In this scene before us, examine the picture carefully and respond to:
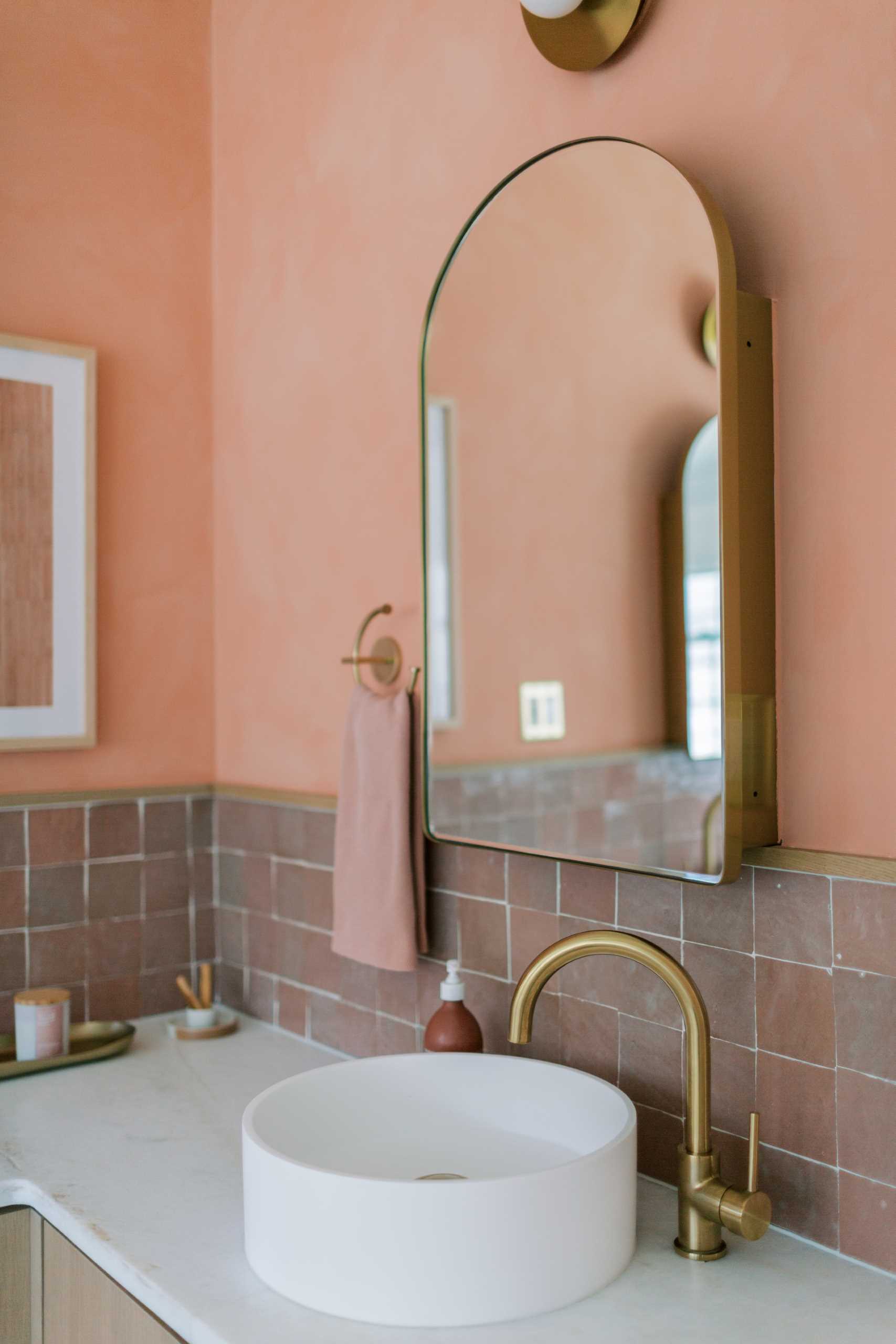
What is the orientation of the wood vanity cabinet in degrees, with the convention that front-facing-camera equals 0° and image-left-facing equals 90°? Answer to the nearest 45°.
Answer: approximately 45°

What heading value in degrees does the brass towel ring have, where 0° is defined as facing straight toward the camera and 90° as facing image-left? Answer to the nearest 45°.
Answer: approximately 45°

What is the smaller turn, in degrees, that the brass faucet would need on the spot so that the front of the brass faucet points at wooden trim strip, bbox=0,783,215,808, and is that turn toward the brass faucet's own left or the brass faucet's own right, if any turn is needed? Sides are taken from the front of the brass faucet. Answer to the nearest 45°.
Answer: approximately 45° to the brass faucet's own right
